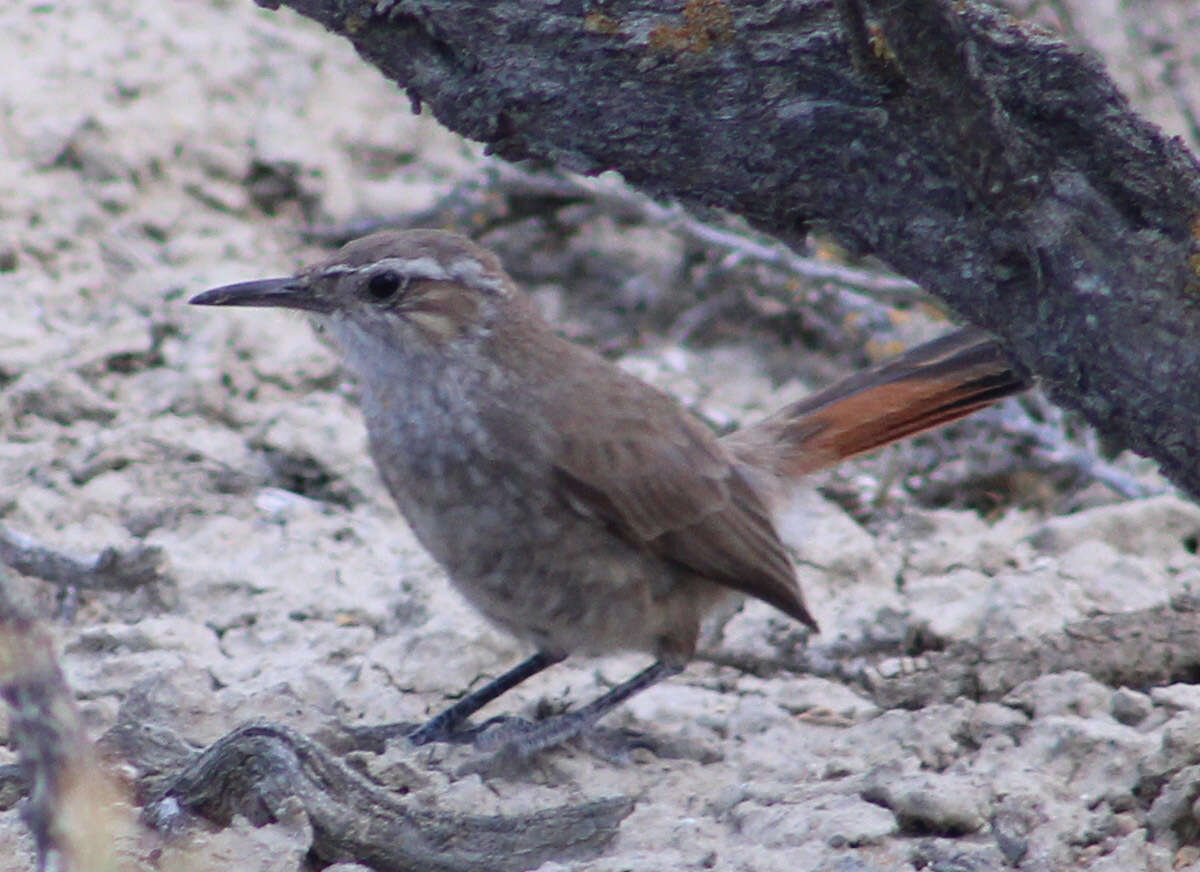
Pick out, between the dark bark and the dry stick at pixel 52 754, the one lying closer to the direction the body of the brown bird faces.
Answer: the dry stick

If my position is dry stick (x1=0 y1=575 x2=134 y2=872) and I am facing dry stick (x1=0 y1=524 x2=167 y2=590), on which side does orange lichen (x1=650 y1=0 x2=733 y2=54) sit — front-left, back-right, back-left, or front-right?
front-right

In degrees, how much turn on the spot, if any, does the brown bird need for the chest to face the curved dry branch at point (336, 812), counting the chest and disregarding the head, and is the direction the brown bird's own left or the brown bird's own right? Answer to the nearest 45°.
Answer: approximately 90° to the brown bird's own left

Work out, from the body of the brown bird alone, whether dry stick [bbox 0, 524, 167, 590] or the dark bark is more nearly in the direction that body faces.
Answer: the dry stick

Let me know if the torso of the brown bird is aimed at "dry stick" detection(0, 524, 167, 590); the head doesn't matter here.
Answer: yes

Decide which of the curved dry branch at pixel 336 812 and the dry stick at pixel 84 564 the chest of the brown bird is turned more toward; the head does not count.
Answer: the dry stick

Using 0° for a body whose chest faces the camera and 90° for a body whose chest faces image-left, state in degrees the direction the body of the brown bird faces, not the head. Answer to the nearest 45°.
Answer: approximately 90°
